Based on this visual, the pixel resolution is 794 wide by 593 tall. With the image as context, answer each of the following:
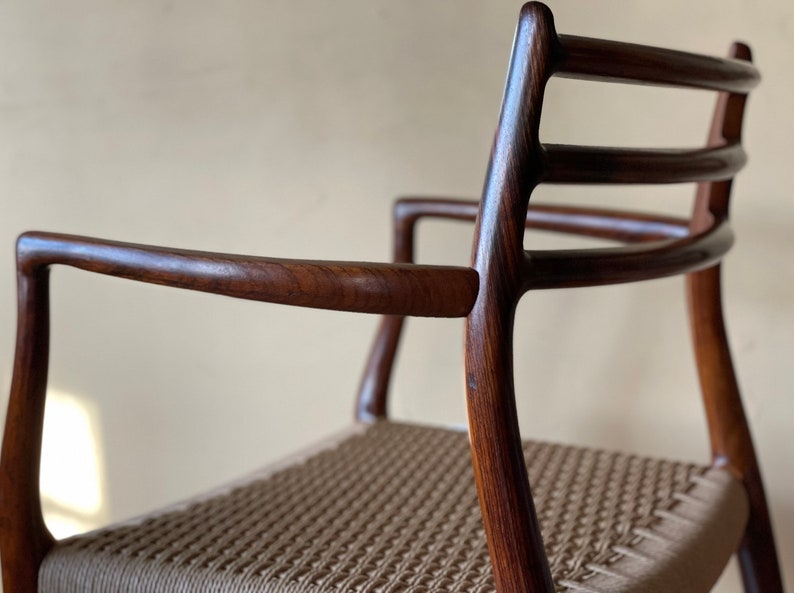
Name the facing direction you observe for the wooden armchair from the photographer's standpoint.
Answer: facing away from the viewer and to the left of the viewer

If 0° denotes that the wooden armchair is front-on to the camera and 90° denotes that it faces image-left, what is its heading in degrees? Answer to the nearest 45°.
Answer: approximately 135°
